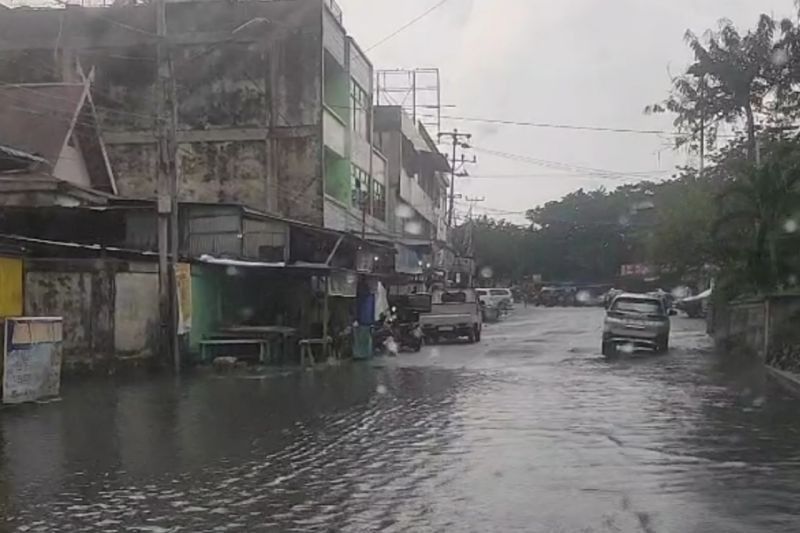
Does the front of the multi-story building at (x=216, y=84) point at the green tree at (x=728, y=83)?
yes

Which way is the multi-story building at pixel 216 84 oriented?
to the viewer's right

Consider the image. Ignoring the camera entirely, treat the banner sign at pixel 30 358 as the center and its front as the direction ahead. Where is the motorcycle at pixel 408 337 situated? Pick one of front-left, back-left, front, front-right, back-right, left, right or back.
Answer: left

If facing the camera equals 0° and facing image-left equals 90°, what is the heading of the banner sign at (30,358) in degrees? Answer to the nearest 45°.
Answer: approximately 315°

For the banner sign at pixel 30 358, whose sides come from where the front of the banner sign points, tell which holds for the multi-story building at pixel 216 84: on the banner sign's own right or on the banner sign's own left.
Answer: on the banner sign's own left

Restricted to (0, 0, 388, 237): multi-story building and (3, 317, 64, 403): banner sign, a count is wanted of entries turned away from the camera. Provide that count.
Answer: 0

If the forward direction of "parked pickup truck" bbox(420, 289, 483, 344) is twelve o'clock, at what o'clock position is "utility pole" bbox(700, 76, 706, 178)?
The utility pole is roughly at 2 o'clock from the parked pickup truck.

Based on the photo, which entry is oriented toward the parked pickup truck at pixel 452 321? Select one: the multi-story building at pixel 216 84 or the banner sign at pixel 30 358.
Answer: the multi-story building

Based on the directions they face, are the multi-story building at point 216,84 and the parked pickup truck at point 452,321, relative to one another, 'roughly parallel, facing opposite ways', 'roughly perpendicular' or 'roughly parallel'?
roughly perpendicular

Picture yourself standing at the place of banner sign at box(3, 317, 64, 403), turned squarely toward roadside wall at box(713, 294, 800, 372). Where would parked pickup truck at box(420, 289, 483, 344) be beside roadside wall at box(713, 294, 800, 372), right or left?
left

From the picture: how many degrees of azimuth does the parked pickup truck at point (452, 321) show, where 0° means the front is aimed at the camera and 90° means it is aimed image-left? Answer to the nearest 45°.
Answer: approximately 180°

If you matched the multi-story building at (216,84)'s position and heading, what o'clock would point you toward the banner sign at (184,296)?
The banner sign is roughly at 3 o'clock from the multi-story building.

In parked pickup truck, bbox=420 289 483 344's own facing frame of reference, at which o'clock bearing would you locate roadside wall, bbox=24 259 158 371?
The roadside wall is roughly at 7 o'clock from the parked pickup truck.

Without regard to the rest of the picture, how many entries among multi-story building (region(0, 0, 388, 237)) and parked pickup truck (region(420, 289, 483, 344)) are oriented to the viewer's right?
1

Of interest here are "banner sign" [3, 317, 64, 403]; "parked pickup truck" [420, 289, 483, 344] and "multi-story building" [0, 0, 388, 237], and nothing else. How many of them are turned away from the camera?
1

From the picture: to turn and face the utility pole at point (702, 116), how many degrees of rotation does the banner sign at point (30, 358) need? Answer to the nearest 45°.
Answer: approximately 90° to its left
